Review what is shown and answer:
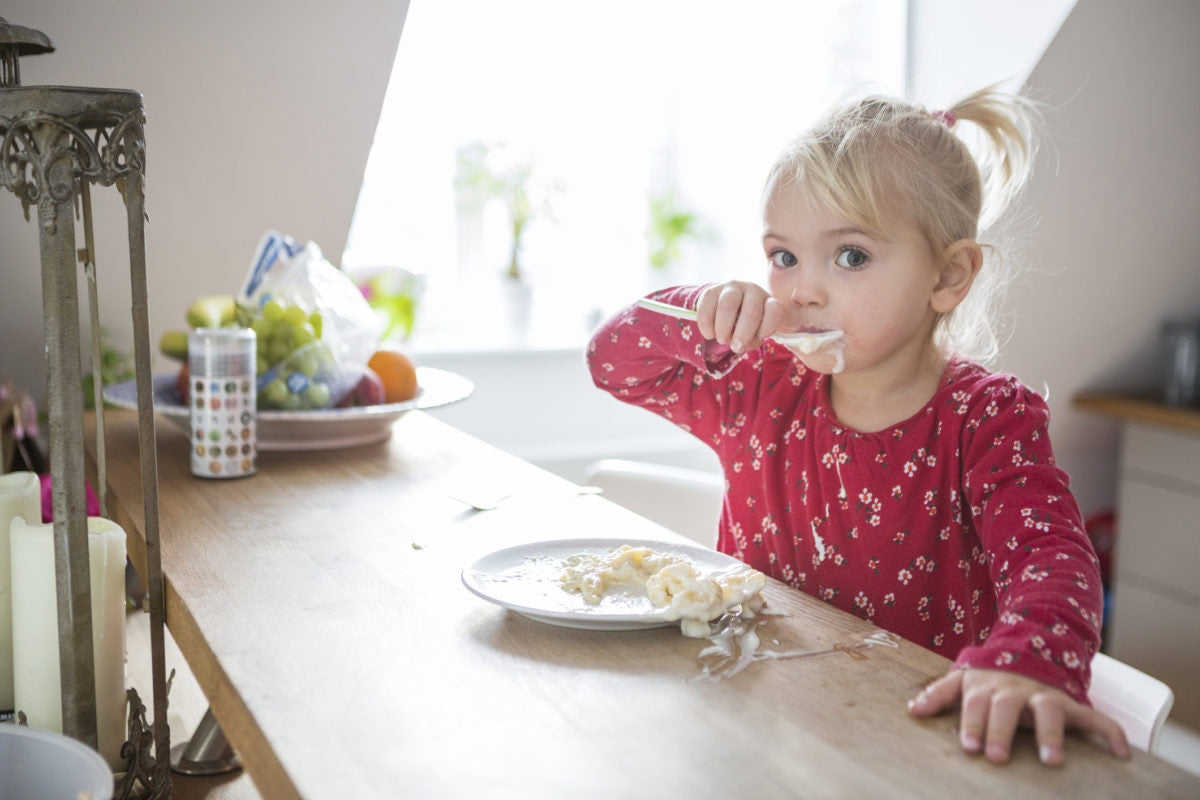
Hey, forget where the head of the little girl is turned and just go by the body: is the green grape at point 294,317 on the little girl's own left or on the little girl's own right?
on the little girl's own right

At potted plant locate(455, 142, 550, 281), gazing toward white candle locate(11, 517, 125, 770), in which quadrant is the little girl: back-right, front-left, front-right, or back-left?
front-left

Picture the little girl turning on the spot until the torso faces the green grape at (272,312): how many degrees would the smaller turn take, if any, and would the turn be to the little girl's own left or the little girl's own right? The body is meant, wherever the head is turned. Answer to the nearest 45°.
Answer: approximately 45° to the little girl's own right

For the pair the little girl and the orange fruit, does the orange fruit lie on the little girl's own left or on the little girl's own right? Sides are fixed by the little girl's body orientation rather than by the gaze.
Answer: on the little girl's own right

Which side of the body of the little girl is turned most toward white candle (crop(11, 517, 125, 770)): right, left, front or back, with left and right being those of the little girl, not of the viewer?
front

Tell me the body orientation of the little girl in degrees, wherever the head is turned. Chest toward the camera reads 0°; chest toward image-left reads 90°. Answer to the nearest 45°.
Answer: approximately 45°

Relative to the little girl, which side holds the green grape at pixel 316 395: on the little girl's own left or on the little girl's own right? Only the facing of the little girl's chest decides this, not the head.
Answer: on the little girl's own right

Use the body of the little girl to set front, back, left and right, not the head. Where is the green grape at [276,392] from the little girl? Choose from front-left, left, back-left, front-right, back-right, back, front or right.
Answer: front-right

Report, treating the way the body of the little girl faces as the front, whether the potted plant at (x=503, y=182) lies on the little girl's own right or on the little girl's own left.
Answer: on the little girl's own right

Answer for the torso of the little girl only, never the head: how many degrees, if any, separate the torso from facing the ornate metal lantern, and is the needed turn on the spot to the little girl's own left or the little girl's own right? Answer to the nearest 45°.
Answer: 0° — they already face it

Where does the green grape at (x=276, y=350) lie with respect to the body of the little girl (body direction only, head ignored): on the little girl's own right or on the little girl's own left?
on the little girl's own right

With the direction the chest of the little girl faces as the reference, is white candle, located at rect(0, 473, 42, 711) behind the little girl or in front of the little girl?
in front
